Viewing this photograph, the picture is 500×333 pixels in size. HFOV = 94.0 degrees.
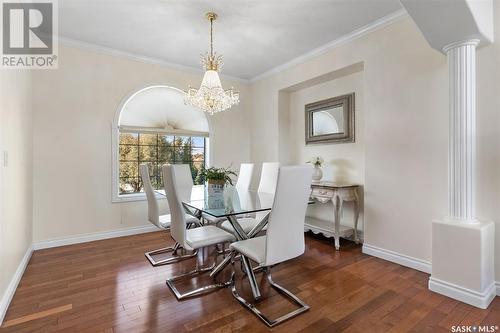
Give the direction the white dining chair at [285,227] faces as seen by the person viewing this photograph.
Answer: facing away from the viewer and to the left of the viewer

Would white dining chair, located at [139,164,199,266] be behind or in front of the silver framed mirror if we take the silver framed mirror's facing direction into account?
in front

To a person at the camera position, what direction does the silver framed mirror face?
facing the viewer and to the left of the viewer

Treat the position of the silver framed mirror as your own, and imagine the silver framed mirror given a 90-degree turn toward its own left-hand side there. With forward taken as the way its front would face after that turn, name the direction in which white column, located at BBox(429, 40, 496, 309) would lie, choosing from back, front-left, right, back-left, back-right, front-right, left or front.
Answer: front

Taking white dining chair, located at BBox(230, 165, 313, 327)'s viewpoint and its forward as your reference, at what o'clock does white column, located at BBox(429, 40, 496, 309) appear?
The white column is roughly at 4 o'clock from the white dining chair.

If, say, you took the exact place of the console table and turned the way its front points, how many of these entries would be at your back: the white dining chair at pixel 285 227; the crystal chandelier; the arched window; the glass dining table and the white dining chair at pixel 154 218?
0

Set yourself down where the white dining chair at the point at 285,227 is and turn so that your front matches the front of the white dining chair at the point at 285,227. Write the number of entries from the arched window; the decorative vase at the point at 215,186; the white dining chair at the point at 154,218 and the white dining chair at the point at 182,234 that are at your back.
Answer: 0

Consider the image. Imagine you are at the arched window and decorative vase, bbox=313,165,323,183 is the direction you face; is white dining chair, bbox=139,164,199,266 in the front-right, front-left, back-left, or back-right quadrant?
front-right

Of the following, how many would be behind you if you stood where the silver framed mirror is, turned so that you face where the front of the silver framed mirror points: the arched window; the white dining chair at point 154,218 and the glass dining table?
0

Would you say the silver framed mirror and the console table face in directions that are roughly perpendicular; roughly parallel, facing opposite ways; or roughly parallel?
roughly parallel

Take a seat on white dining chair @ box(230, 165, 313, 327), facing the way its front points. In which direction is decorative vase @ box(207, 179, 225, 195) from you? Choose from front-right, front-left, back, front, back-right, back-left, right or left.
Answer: front

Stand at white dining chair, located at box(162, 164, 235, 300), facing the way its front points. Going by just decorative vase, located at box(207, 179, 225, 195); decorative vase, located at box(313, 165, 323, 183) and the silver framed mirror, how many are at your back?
0

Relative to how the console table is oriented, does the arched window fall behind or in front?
in front

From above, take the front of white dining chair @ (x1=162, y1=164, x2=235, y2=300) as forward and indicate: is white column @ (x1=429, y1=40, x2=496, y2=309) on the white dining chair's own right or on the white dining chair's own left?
on the white dining chair's own right

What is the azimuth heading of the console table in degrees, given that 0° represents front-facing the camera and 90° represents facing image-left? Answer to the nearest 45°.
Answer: approximately 45°

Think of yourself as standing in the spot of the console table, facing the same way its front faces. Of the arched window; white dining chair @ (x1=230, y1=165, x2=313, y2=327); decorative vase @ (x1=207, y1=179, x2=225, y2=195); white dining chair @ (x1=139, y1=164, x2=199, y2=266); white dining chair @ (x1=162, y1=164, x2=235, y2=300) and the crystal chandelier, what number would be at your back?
0

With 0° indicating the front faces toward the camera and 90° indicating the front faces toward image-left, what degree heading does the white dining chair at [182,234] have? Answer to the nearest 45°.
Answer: approximately 225°

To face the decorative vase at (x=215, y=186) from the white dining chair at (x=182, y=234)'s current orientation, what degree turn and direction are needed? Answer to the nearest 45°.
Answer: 0° — it already faces it
